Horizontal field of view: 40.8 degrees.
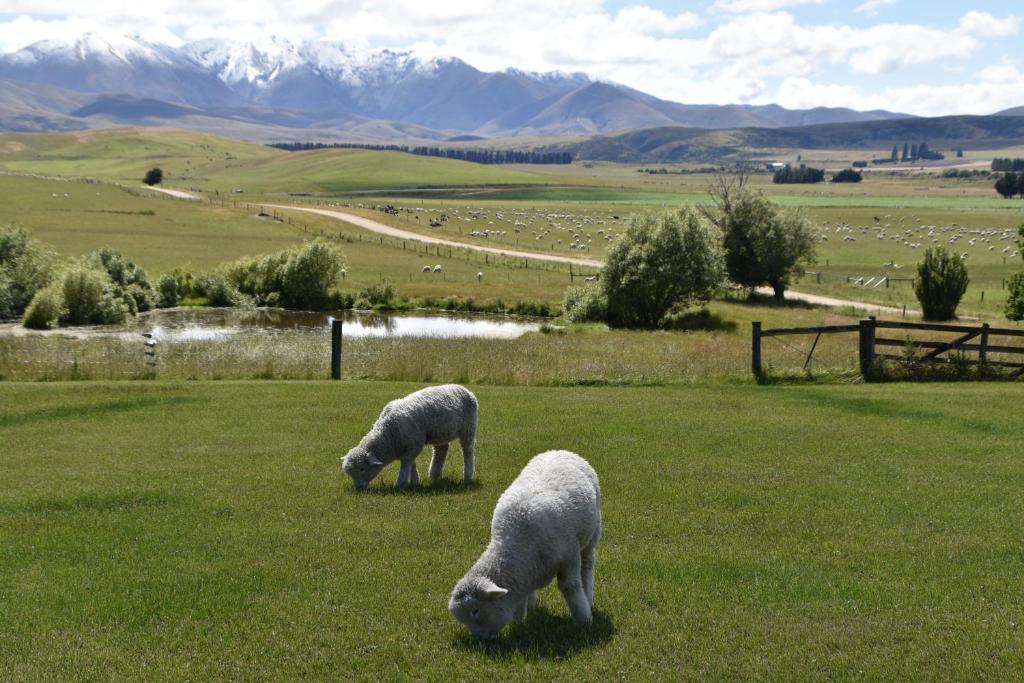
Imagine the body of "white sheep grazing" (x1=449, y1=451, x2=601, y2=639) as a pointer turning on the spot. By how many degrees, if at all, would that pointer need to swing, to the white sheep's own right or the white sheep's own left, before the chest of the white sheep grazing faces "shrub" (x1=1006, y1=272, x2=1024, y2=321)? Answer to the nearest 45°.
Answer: approximately 180°

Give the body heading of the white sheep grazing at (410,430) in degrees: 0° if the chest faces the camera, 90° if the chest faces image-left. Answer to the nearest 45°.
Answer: approximately 90°

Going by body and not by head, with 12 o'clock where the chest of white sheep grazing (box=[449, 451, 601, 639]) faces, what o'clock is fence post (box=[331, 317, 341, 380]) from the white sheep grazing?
The fence post is roughly at 4 o'clock from the white sheep grazing.

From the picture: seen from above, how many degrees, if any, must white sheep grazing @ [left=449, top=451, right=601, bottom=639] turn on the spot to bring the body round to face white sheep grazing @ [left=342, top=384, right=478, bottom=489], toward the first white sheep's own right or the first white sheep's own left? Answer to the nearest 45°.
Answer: approximately 135° to the first white sheep's own right

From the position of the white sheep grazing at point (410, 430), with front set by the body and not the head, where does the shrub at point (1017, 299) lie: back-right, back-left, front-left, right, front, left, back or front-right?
back-right

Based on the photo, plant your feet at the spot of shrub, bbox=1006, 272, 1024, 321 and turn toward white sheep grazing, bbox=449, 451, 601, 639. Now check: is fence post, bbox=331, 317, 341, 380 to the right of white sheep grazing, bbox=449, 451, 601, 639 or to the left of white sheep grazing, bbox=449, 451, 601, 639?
right

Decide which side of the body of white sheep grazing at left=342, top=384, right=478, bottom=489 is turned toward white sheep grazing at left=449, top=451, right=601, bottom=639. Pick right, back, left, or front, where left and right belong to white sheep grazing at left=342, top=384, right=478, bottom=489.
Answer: left

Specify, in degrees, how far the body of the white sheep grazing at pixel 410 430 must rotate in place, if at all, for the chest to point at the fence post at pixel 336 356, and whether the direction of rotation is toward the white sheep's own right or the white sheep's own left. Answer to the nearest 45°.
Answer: approximately 90° to the white sheep's own right

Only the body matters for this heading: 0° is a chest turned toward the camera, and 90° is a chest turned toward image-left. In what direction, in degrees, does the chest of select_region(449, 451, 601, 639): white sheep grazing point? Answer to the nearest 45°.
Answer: approximately 45°

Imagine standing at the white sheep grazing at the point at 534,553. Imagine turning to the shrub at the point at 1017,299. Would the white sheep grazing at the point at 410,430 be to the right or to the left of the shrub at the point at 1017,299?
left
